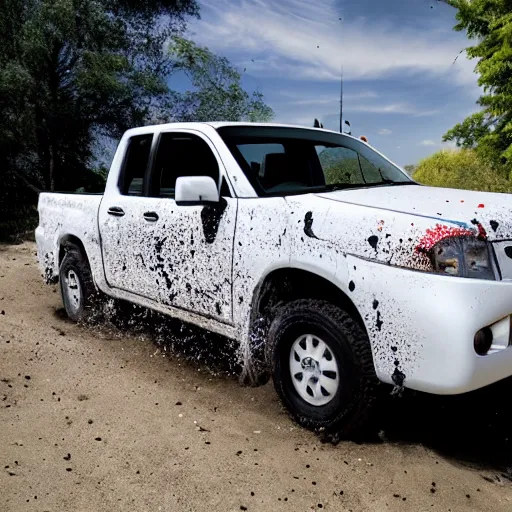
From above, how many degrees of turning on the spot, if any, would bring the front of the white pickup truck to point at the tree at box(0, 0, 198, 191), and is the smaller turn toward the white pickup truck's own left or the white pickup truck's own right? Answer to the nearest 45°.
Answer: approximately 180°

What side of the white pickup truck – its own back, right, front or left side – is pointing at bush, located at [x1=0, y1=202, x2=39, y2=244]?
back

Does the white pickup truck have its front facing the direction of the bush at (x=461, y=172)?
no

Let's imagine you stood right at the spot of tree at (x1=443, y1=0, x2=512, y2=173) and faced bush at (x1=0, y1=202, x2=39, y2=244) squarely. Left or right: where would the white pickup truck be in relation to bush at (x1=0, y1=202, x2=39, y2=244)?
left

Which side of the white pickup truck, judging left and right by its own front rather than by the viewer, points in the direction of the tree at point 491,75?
left

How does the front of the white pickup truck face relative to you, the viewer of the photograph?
facing the viewer and to the right of the viewer
